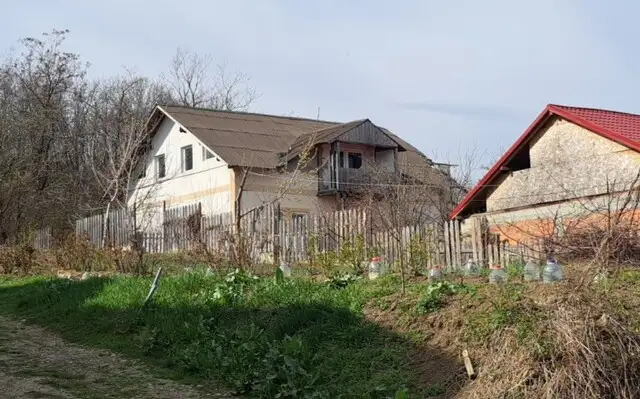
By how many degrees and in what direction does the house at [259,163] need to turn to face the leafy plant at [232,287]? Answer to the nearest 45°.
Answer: approximately 45° to its right

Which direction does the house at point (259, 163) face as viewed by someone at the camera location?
facing the viewer and to the right of the viewer

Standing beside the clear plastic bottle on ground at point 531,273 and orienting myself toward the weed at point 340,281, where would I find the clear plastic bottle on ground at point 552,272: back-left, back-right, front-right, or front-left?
back-left

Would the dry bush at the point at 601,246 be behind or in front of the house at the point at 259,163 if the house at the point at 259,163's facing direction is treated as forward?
in front

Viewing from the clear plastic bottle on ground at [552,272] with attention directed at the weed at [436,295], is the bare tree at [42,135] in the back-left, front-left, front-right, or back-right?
front-right

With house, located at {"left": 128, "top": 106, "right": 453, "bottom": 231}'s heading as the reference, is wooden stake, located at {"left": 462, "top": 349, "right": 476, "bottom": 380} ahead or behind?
ahead

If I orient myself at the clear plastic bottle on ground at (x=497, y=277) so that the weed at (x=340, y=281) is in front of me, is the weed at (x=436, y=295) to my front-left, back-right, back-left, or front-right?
front-left
